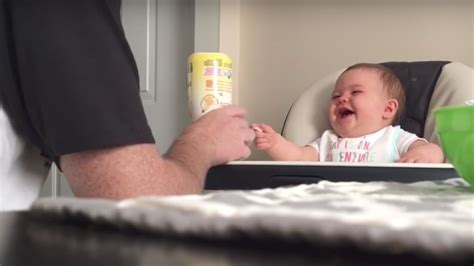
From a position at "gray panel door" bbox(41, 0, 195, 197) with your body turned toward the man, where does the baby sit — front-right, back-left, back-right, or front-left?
front-left

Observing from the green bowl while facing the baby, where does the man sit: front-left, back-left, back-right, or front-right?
front-left

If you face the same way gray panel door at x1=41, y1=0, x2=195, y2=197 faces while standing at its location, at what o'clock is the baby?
The baby is roughly at 11 o'clock from the gray panel door.

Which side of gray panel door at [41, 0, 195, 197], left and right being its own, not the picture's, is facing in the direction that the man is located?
front

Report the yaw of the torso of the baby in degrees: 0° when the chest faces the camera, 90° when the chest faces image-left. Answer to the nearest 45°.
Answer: approximately 45°

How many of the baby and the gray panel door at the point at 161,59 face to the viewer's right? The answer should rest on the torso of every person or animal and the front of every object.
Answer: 0

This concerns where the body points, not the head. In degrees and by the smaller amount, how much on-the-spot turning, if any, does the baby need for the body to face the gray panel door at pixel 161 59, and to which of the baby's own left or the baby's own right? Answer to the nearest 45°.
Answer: approximately 90° to the baby's own right

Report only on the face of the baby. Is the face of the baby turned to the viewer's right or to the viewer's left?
to the viewer's left

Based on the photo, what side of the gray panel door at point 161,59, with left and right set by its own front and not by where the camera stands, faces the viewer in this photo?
front

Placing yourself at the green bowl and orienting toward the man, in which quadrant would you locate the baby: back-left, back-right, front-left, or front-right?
front-right
